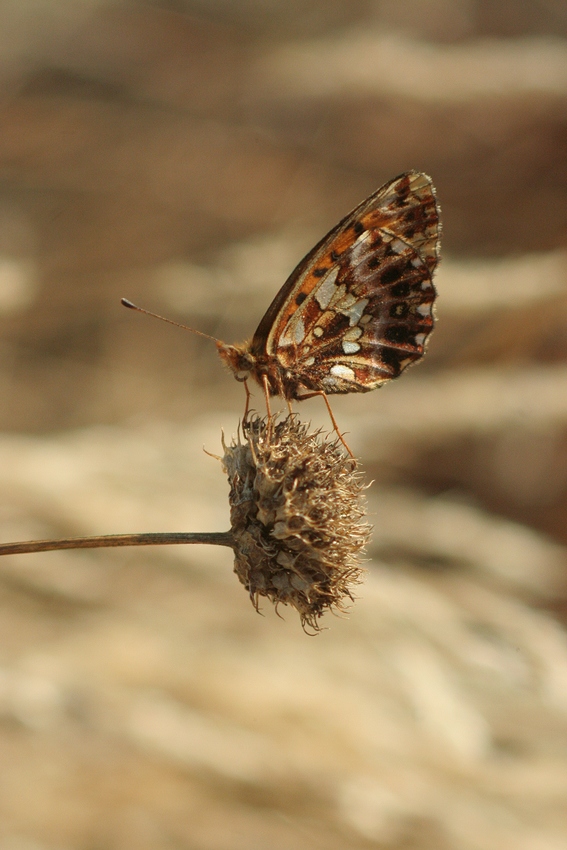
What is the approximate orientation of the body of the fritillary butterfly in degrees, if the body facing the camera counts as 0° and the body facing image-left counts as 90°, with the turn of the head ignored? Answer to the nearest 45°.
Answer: approximately 90°
